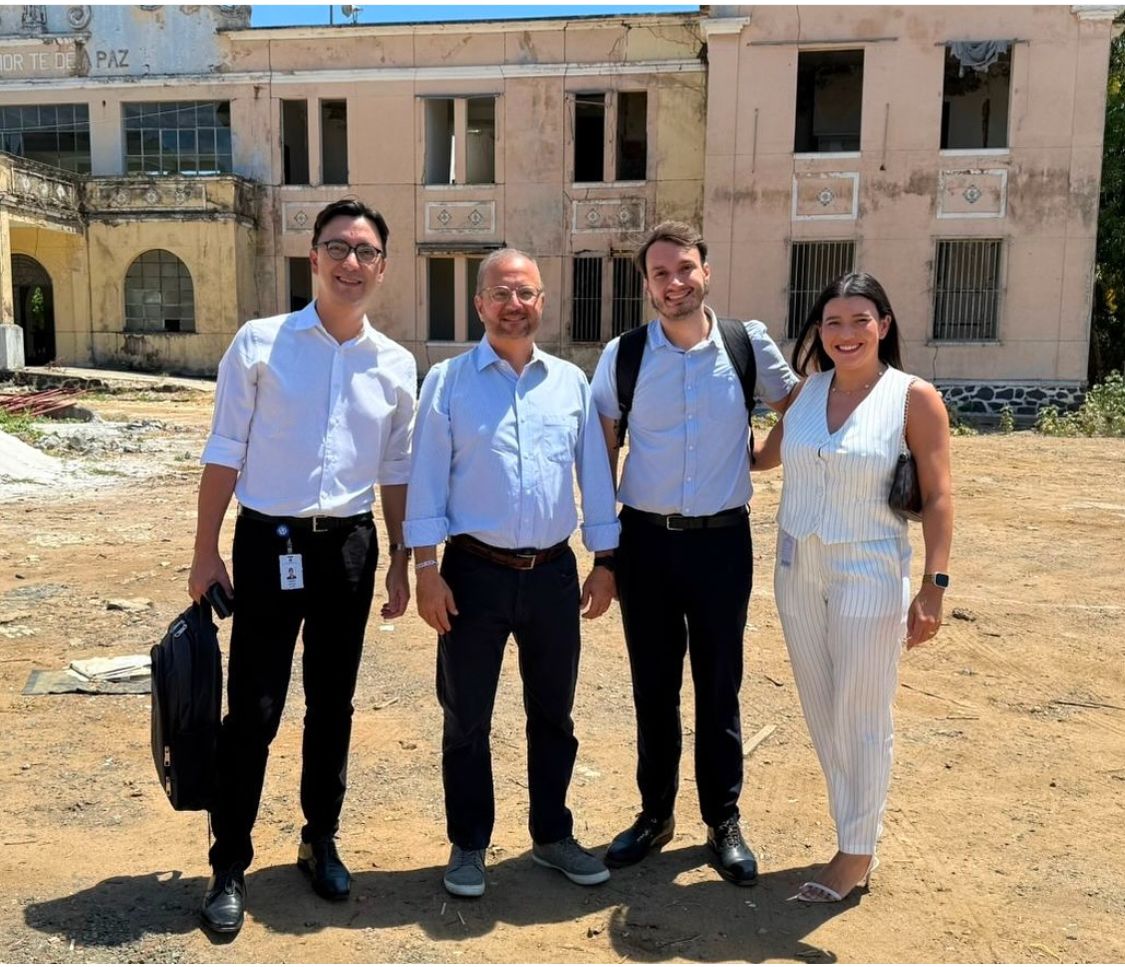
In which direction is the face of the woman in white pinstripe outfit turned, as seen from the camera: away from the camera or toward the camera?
toward the camera

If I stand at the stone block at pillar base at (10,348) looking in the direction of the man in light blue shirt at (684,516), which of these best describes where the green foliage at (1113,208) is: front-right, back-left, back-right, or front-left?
front-left

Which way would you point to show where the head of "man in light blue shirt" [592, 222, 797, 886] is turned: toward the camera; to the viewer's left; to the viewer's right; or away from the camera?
toward the camera

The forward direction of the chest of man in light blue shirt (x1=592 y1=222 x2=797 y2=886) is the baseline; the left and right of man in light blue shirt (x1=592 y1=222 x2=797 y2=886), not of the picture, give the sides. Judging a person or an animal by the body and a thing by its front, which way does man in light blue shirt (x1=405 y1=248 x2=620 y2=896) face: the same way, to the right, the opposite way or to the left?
the same way

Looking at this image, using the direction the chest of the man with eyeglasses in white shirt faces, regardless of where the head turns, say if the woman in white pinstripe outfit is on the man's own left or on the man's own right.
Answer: on the man's own left

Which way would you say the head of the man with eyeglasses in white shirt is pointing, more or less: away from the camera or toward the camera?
toward the camera

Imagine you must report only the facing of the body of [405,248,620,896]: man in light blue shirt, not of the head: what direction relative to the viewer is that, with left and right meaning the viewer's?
facing the viewer

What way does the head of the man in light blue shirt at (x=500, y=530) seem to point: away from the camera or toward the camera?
toward the camera

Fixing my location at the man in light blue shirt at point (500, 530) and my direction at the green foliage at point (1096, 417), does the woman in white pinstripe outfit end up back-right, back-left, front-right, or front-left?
front-right

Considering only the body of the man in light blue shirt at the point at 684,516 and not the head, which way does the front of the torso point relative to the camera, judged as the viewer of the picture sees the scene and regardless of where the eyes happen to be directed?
toward the camera

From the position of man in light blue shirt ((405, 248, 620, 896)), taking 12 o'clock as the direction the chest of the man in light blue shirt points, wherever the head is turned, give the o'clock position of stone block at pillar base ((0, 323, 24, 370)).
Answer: The stone block at pillar base is roughly at 5 o'clock from the man in light blue shirt.

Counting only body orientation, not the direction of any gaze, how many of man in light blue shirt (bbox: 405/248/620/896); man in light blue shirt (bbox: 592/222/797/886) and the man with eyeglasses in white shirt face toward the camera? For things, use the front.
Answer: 3
